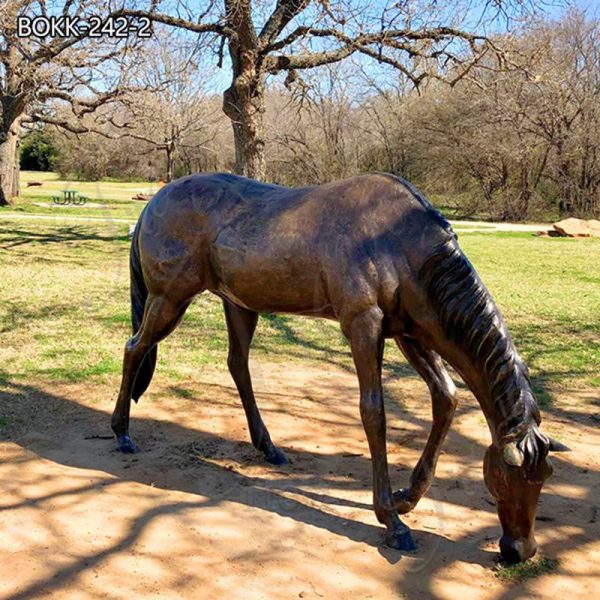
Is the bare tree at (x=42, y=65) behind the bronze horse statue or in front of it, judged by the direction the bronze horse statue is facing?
behind

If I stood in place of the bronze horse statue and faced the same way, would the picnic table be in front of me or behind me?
behind

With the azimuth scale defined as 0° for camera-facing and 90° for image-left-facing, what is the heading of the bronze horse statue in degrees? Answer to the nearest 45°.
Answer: approximately 315°
